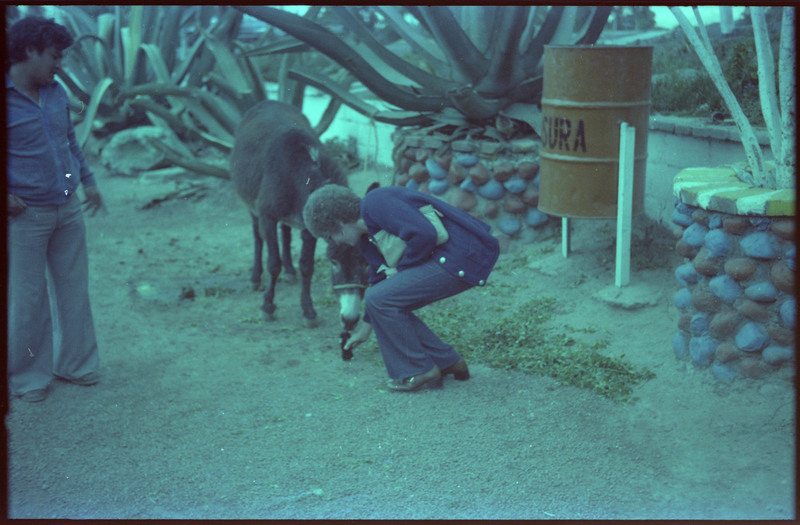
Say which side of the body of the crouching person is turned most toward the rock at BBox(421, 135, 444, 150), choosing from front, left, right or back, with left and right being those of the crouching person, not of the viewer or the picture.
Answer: right

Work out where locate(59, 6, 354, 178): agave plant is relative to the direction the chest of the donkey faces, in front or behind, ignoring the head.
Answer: behind

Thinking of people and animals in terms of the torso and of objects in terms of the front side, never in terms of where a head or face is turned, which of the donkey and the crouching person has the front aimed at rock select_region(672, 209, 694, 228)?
the donkey

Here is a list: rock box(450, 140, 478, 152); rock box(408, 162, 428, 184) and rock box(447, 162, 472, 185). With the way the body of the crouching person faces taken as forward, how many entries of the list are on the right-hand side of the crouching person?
3

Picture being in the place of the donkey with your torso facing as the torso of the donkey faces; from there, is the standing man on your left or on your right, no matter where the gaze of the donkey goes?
on your right

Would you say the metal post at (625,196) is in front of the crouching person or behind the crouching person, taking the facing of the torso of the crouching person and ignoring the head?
behind

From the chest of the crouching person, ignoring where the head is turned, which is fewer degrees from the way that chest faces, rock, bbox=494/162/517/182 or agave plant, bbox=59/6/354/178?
the agave plant

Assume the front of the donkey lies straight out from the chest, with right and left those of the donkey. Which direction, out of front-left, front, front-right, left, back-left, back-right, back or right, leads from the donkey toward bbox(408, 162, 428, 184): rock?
left

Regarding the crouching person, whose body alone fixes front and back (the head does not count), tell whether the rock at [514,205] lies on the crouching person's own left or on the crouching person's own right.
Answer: on the crouching person's own right

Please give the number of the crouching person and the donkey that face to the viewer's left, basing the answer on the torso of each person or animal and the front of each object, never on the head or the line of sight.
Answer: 1

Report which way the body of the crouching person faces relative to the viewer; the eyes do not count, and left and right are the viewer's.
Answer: facing to the left of the viewer

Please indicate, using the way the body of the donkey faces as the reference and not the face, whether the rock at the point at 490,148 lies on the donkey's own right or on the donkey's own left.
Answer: on the donkey's own left

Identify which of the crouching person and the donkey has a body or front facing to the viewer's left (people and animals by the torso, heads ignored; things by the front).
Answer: the crouching person

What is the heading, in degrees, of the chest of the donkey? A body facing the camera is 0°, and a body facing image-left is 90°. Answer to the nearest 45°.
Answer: approximately 315°
